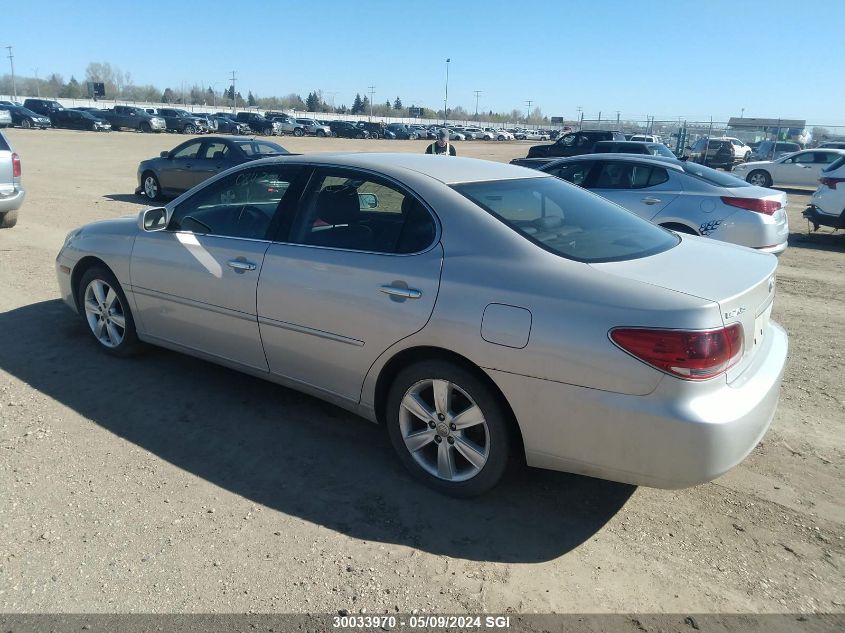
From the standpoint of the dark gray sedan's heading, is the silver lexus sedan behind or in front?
behind

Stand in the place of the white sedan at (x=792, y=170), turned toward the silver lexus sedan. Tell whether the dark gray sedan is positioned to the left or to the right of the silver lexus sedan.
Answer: right

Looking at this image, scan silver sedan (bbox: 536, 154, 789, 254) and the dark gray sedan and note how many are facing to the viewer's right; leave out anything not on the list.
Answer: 0

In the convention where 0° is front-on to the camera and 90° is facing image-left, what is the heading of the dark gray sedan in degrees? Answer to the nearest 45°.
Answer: approximately 135°

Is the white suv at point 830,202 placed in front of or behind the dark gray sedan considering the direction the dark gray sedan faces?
behind

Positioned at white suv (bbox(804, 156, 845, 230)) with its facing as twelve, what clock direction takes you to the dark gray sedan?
The dark gray sedan is roughly at 7 o'clock from the white suv.

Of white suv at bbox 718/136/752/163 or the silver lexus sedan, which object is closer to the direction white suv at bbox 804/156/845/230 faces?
the white suv

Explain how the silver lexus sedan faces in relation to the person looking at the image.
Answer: facing away from the viewer and to the left of the viewer

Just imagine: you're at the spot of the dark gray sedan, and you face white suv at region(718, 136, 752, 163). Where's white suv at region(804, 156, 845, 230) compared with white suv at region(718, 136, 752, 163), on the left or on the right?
right

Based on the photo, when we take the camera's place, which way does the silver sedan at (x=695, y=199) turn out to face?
facing away from the viewer and to the left of the viewer

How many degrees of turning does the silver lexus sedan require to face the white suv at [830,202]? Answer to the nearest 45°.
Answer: approximately 90° to its right

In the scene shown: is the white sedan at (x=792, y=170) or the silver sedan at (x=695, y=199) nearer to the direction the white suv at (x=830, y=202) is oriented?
the white sedan
